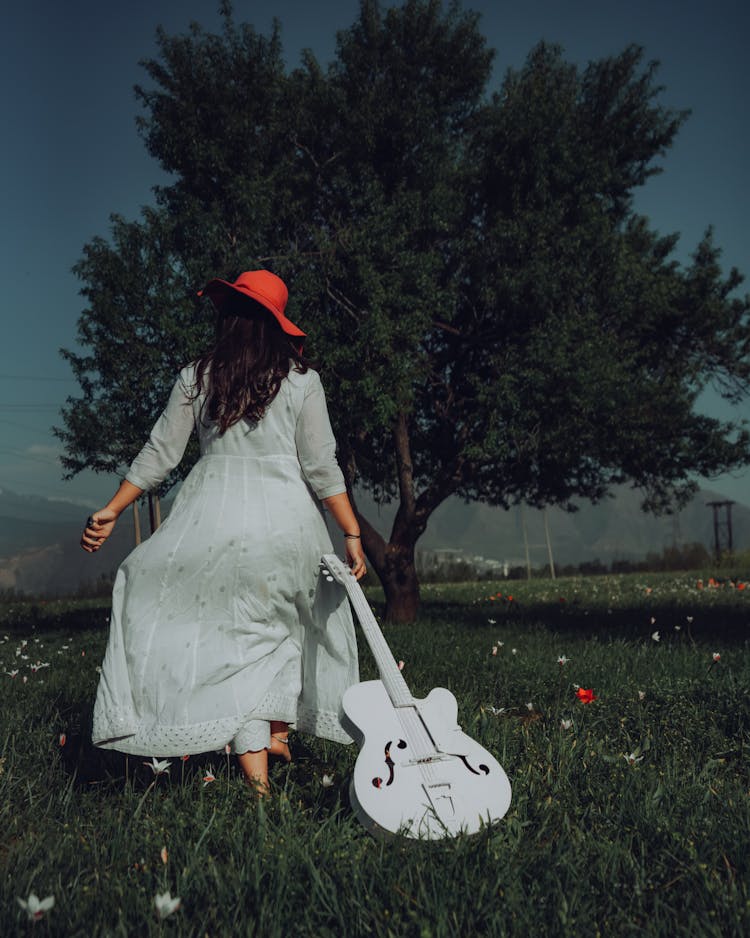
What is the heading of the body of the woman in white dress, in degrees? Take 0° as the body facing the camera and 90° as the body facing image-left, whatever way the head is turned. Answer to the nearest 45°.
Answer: approximately 180°

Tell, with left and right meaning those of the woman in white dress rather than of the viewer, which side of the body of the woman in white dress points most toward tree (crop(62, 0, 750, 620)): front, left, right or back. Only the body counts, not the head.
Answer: front

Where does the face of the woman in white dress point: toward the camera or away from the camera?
away from the camera
